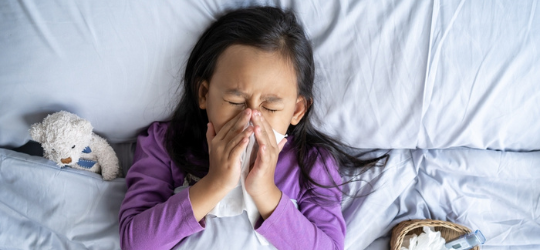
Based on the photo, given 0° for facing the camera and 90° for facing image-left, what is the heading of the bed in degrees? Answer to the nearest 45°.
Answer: approximately 0°
